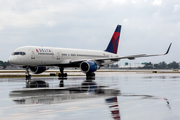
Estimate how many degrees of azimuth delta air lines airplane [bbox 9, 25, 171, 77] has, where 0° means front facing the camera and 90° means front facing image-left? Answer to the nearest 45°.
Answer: approximately 45°
